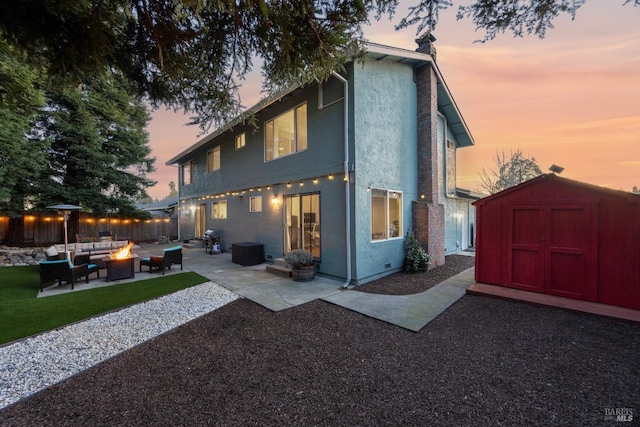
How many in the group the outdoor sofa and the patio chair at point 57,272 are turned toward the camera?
1

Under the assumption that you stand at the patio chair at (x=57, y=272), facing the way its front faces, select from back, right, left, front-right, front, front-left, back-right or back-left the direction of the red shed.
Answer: right

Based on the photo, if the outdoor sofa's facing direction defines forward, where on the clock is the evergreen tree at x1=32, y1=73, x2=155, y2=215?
The evergreen tree is roughly at 6 o'clock from the outdoor sofa.

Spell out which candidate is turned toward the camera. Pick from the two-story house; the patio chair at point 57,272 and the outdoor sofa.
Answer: the outdoor sofa

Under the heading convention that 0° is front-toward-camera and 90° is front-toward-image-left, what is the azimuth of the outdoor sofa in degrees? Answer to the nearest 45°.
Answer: approximately 0°

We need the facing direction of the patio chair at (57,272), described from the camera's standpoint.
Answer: facing away from the viewer and to the right of the viewer

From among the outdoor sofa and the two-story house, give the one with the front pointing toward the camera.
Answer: the outdoor sofa

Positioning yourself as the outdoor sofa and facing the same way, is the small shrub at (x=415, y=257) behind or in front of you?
in front

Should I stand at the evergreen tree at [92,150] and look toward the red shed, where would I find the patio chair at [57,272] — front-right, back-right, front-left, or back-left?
front-right
